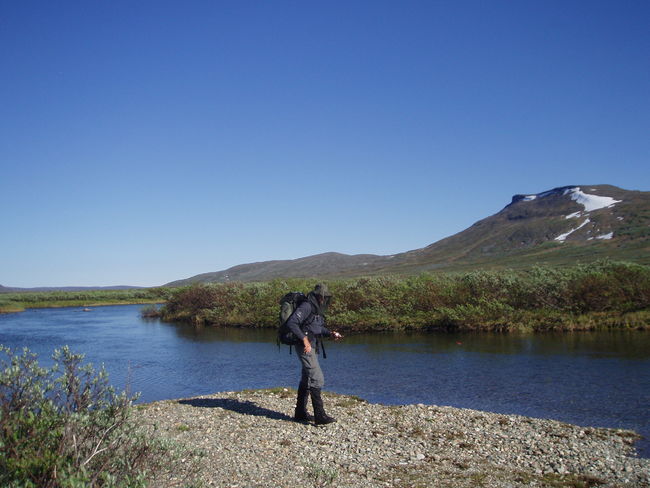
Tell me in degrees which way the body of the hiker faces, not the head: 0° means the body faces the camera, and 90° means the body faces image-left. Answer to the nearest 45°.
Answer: approximately 270°
